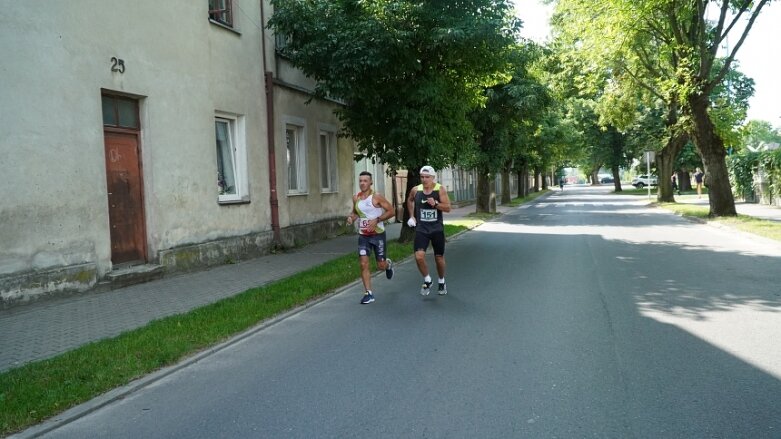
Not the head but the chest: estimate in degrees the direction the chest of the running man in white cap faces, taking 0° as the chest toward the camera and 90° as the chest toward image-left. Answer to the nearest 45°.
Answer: approximately 0°

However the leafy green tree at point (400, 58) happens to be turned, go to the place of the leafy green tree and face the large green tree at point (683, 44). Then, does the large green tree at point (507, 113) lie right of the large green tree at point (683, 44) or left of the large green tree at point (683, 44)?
left

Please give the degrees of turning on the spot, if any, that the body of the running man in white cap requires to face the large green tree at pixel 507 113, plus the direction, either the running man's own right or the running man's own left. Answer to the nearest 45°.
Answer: approximately 180°

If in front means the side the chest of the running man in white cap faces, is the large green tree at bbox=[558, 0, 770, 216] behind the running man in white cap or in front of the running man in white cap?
behind

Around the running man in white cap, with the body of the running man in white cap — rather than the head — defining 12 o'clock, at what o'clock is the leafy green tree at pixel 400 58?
The leafy green tree is roughly at 6 o'clock from the running man in white cap.
